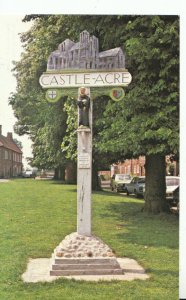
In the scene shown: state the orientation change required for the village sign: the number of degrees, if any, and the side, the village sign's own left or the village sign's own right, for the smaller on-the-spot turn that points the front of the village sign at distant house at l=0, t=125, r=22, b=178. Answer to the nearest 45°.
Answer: approximately 135° to the village sign's own right

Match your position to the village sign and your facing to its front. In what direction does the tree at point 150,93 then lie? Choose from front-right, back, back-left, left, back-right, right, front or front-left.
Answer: back-left

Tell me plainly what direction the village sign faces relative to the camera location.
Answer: facing the viewer

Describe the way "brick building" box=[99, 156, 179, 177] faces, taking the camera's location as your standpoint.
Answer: facing the viewer and to the left of the viewer

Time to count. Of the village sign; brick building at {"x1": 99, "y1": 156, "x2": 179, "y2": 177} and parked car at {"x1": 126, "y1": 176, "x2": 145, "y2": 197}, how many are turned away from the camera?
0

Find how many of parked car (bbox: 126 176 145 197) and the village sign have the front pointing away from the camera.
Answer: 0

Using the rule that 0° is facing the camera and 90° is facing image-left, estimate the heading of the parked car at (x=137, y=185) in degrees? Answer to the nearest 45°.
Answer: approximately 45°

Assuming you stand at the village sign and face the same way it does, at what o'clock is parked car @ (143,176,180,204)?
The parked car is roughly at 7 o'clock from the village sign.
